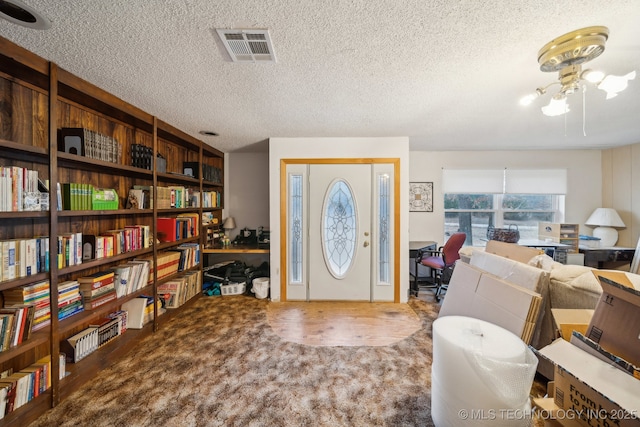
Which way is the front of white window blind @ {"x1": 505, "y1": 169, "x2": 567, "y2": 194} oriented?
toward the camera

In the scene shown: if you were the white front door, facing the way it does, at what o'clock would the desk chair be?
The desk chair is roughly at 9 o'clock from the white front door.

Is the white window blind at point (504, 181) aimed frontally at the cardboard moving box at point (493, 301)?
yes

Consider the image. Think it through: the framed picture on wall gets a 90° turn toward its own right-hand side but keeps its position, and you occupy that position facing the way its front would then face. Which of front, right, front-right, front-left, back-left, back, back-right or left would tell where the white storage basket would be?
front-left

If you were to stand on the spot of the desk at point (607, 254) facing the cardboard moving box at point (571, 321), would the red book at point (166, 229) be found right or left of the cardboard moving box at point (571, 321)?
right

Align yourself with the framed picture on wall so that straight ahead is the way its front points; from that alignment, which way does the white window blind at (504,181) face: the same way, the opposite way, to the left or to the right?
the same way

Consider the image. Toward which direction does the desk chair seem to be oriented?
to the viewer's left

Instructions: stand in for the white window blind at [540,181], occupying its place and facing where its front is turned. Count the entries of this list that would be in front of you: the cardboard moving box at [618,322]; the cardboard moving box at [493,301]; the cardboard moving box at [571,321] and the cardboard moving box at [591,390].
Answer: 4

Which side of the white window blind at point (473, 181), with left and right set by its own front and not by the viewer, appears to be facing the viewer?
front

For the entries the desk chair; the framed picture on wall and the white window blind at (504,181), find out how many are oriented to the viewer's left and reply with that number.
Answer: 1

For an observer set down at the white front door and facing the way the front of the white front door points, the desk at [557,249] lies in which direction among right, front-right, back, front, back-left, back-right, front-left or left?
left

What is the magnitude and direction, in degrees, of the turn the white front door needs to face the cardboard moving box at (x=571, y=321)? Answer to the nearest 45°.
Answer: approximately 45° to its left

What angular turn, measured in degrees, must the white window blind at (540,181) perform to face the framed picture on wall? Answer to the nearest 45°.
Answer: approximately 45° to its right

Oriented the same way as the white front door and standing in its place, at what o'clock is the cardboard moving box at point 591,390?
The cardboard moving box is roughly at 11 o'clock from the white front door.

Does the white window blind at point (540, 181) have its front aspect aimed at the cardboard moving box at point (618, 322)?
yes
